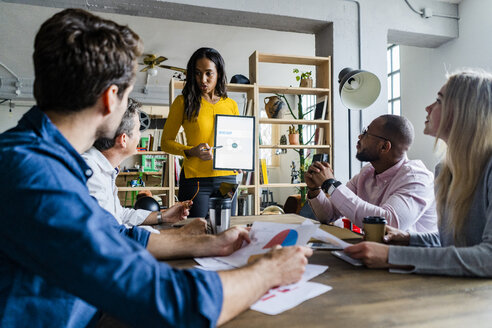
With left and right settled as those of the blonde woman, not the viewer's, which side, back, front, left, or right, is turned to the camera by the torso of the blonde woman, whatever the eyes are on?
left

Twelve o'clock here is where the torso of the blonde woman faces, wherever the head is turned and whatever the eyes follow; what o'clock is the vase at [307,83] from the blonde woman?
The vase is roughly at 2 o'clock from the blonde woman.

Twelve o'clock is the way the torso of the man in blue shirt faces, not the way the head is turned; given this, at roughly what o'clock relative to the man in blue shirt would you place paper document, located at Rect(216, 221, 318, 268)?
The paper document is roughly at 12 o'clock from the man in blue shirt.

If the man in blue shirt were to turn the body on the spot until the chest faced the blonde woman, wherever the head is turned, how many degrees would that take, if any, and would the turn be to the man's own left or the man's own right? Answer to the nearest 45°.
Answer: approximately 45° to the man's own right

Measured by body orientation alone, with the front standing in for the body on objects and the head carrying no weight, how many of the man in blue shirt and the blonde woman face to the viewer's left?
1

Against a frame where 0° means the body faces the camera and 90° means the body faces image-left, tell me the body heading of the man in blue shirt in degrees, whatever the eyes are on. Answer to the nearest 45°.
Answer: approximately 225°

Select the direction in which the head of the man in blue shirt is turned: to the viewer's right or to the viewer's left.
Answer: to the viewer's right
